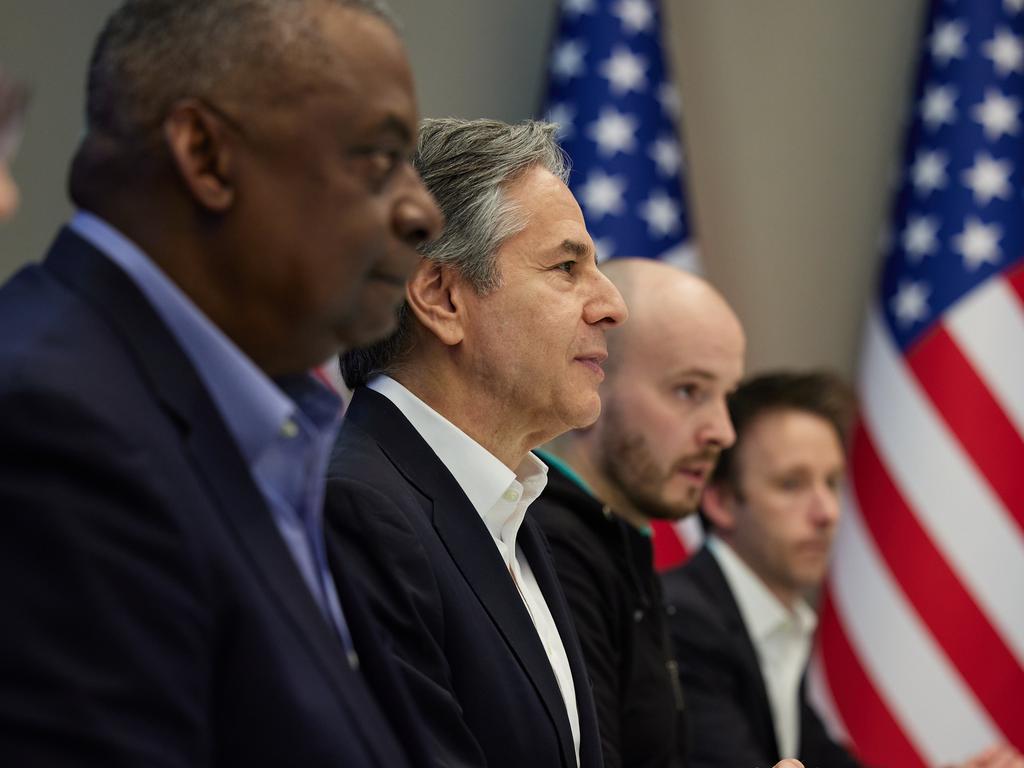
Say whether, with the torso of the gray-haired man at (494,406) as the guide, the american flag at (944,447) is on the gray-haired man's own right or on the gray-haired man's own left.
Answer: on the gray-haired man's own left

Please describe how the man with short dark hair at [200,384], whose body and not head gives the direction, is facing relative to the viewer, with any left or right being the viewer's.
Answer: facing to the right of the viewer

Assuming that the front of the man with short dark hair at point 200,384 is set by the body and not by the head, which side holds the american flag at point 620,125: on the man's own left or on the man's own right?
on the man's own left

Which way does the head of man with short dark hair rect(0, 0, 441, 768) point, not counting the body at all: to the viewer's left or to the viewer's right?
to the viewer's right

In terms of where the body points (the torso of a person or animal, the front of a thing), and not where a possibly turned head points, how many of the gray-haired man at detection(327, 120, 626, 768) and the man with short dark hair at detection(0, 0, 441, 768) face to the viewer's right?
2

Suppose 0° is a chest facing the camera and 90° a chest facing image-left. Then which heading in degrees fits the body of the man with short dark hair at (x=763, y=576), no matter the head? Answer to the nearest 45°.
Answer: approximately 315°

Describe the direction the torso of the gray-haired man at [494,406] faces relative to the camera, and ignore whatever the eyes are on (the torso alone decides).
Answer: to the viewer's right

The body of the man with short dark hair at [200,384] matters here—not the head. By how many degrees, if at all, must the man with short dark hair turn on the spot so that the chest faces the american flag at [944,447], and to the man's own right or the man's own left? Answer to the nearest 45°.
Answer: approximately 45° to the man's own left

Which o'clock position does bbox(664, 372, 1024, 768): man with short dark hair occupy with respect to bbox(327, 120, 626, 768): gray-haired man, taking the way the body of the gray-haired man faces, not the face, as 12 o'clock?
The man with short dark hair is roughly at 10 o'clock from the gray-haired man.

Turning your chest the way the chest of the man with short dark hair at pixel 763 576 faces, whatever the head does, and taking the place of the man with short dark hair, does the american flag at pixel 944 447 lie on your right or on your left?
on your left
